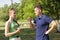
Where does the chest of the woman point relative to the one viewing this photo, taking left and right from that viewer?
facing the viewer and to the right of the viewer
